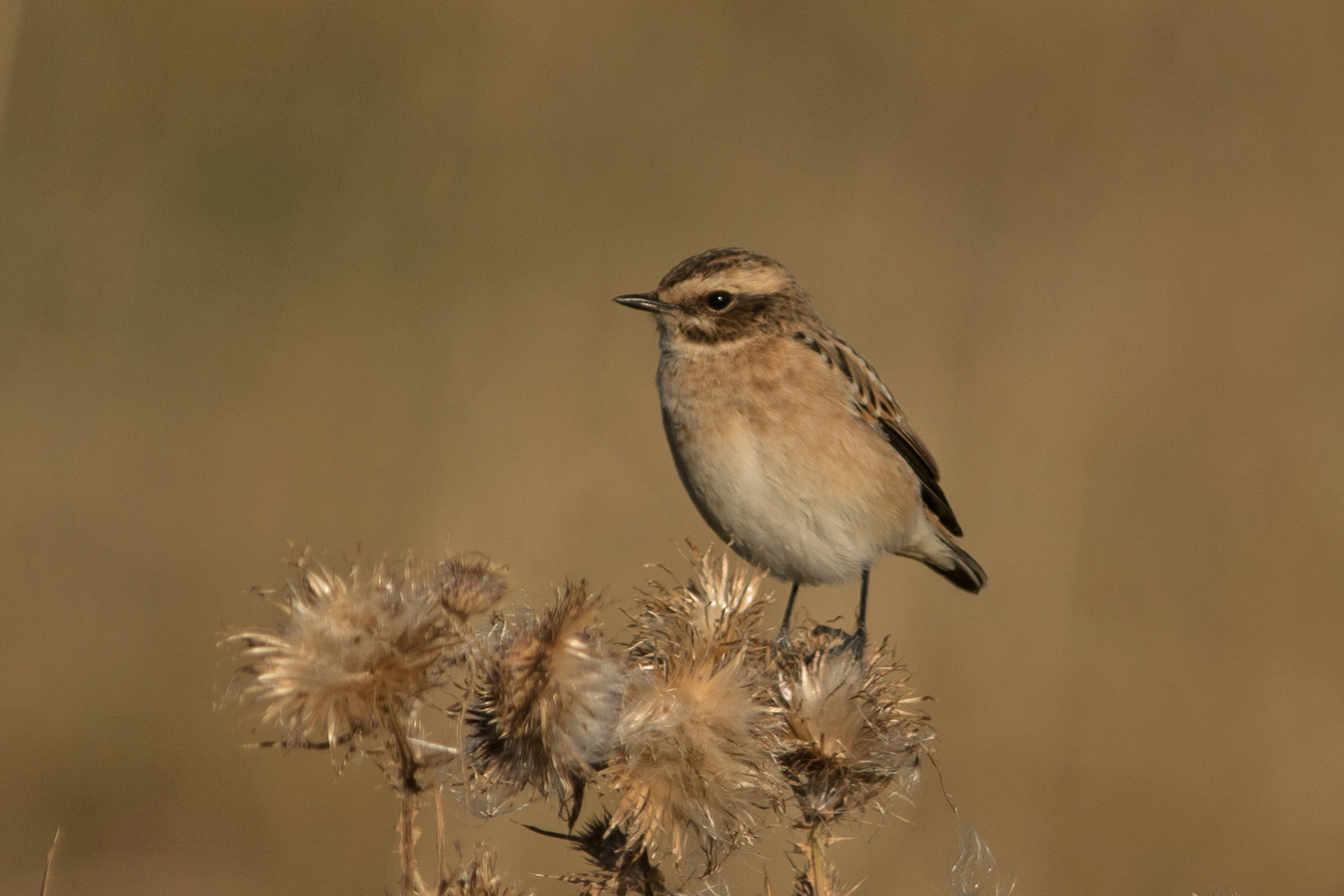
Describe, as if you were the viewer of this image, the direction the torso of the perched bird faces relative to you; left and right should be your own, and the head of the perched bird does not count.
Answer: facing the viewer and to the left of the viewer

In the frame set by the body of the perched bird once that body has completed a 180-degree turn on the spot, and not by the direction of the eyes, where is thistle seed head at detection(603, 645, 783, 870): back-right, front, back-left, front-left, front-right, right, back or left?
back-right

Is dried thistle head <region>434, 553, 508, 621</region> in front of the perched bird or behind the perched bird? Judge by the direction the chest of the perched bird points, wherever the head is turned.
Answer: in front

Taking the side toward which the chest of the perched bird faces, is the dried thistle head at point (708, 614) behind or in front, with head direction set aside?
in front

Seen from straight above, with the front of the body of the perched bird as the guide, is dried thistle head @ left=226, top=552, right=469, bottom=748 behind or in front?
in front
